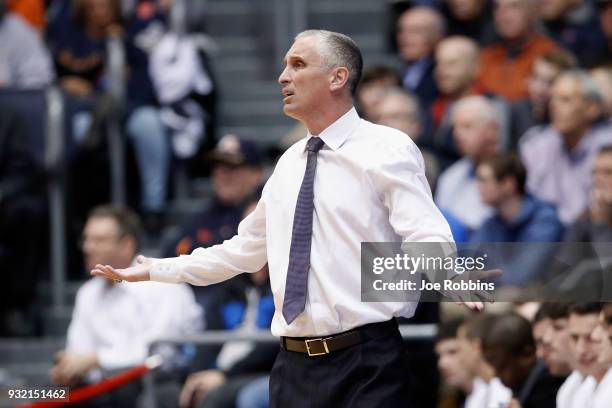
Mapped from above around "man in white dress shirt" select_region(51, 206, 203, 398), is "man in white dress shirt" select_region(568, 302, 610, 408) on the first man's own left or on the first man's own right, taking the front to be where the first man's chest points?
on the first man's own left

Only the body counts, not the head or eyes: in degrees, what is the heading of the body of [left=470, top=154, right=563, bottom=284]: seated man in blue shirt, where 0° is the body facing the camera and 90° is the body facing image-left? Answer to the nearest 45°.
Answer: approximately 45°

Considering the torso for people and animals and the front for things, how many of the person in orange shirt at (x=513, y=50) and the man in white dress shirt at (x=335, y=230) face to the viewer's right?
0

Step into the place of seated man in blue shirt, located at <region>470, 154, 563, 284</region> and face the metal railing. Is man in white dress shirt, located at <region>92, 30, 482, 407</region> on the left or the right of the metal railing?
left

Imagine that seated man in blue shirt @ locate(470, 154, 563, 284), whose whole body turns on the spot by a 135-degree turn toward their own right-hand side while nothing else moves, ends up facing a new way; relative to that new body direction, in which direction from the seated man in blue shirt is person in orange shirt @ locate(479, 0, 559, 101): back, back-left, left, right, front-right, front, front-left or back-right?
front

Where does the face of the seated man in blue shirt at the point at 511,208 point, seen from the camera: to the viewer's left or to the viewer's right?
to the viewer's left

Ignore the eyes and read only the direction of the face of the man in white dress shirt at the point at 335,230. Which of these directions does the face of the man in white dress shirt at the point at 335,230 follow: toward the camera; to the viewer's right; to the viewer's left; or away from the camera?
to the viewer's left

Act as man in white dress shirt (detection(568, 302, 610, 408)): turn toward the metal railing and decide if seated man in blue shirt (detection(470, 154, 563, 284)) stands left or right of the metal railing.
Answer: right
